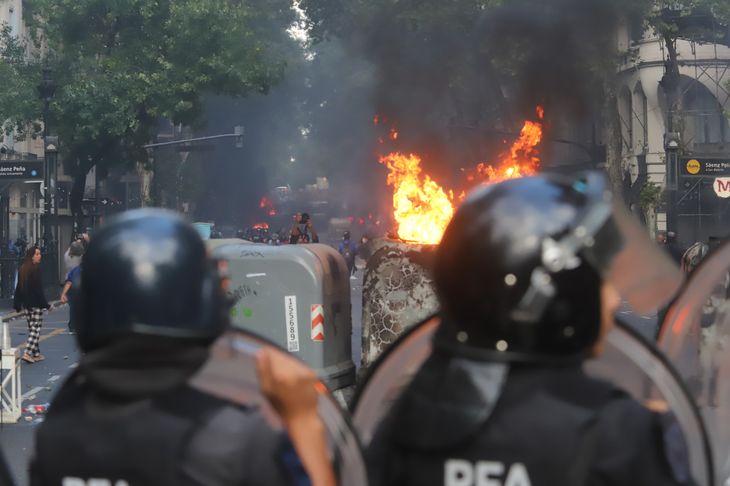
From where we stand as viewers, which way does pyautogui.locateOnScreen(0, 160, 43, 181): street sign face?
facing the viewer

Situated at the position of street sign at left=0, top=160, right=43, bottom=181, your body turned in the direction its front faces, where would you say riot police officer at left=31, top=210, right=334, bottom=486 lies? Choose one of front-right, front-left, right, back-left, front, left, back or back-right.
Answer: front

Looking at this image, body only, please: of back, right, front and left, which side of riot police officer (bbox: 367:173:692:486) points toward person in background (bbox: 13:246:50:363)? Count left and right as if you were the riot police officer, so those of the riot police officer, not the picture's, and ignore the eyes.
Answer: front

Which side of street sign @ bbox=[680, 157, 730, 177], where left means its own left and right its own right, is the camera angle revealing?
front

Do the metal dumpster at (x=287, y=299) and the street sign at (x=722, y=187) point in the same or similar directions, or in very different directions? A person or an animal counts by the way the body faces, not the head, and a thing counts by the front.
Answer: same or similar directions

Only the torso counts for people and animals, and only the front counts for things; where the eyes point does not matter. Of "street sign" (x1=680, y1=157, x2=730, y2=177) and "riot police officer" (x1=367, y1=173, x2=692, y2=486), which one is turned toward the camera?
the street sign

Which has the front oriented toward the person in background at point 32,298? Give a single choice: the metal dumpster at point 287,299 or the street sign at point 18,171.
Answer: the street sign

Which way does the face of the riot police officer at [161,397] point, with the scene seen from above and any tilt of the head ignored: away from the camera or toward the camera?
away from the camera

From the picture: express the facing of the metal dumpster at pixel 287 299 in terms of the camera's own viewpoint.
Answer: facing the viewer and to the left of the viewer

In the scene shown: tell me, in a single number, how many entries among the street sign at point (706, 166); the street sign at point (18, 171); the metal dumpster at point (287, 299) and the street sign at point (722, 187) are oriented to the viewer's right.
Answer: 0

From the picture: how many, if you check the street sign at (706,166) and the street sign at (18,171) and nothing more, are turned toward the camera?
2

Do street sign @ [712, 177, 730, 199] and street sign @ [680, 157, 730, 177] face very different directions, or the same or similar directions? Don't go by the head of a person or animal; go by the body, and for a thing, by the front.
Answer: same or similar directions

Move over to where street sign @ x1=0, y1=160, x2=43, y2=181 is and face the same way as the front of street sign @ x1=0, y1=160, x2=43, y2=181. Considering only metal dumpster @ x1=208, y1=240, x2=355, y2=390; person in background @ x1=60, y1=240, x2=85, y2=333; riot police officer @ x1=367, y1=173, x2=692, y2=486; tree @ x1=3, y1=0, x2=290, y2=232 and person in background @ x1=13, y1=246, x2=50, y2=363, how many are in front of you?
4
